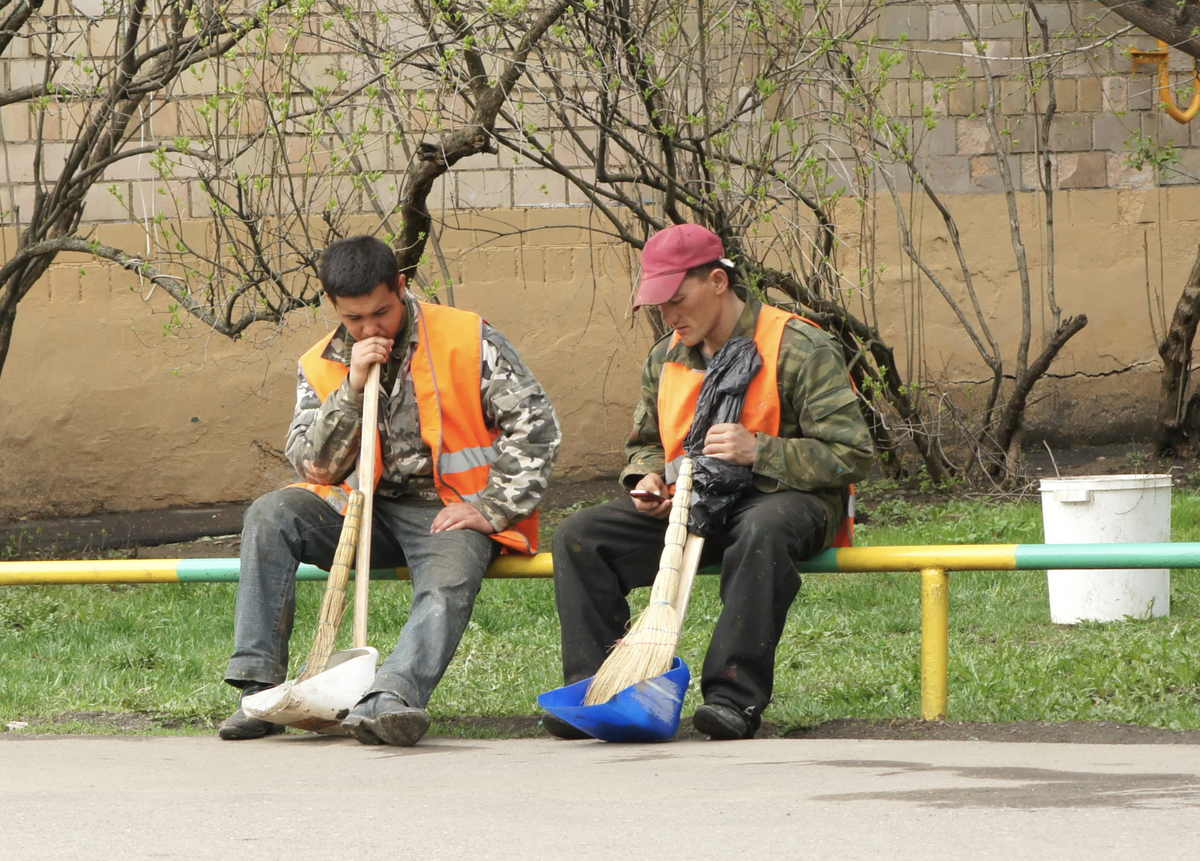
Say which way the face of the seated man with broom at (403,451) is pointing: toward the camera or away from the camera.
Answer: toward the camera

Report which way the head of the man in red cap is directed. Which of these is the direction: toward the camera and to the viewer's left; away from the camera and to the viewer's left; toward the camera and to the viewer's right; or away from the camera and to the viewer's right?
toward the camera and to the viewer's left

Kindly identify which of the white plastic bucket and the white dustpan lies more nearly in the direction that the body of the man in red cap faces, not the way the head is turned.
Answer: the white dustpan

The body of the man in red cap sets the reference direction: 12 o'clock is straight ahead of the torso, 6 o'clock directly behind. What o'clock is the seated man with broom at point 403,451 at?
The seated man with broom is roughly at 2 o'clock from the man in red cap.

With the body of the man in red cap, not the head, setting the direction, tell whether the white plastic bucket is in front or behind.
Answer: behind

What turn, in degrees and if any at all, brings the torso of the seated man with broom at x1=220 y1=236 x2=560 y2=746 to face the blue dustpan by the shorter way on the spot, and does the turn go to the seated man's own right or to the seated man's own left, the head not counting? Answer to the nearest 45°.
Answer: approximately 90° to the seated man's own left

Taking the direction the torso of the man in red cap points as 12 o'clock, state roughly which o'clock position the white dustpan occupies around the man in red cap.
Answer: The white dustpan is roughly at 1 o'clock from the man in red cap.

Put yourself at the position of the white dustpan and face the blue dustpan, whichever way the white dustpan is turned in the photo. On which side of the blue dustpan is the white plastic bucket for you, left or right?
left

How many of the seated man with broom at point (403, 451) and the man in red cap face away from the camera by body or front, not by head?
0

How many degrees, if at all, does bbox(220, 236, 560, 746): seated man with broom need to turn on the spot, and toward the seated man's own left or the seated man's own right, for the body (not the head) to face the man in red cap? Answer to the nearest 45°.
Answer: approximately 90° to the seated man's own left

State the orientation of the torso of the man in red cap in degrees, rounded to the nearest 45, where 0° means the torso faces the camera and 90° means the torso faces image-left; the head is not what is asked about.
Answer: approximately 45°
